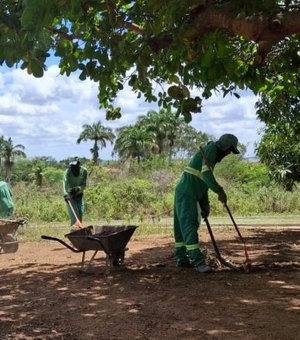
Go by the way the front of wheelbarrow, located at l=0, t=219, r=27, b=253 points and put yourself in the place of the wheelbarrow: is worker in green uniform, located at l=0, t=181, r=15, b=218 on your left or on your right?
on your left

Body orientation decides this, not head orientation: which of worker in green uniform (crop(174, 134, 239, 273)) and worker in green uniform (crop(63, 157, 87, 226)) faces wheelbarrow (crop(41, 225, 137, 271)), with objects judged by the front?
worker in green uniform (crop(63, 157, 87, 226))

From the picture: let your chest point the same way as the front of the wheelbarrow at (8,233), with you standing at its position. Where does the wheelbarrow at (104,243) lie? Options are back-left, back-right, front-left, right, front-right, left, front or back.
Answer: front-right

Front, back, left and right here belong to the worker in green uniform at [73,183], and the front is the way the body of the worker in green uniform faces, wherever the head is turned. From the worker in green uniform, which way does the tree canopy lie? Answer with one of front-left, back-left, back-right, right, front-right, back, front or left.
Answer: front

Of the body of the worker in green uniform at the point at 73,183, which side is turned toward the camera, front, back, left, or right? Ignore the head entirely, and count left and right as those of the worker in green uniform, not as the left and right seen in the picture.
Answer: front

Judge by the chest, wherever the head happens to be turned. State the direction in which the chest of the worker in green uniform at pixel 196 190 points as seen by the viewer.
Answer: to the viewer's right

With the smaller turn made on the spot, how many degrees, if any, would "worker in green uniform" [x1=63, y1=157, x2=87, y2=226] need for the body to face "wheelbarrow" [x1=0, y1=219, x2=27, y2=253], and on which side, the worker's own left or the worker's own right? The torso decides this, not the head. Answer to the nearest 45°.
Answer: approximately 45° to the worker's own right

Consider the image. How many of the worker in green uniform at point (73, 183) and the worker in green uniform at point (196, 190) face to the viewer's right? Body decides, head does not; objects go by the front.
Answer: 1
